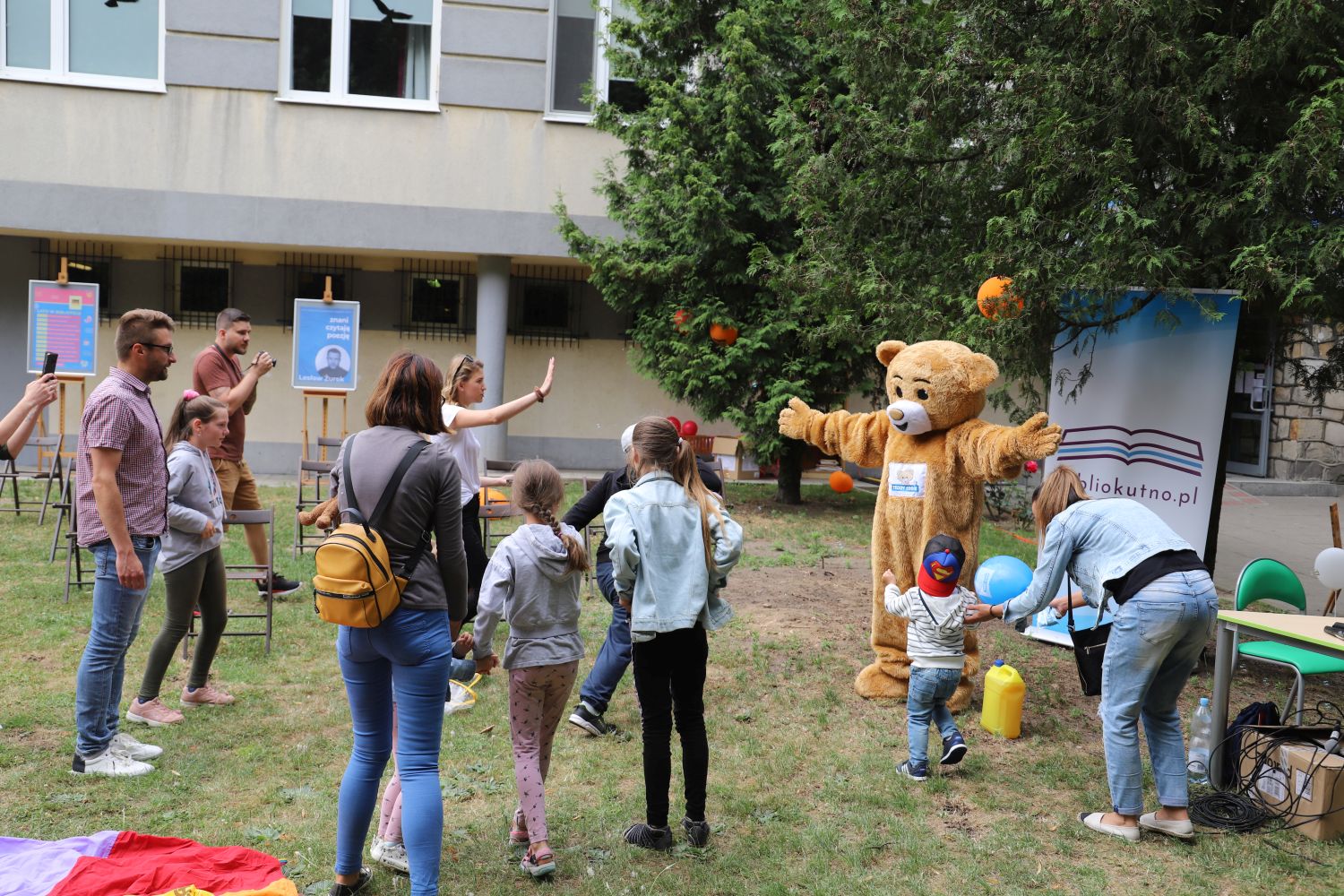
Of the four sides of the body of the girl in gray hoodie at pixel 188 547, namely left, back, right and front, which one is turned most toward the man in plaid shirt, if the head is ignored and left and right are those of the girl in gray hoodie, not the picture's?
right

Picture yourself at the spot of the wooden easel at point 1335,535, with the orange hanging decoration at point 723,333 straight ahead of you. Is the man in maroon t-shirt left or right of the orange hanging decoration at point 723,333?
left

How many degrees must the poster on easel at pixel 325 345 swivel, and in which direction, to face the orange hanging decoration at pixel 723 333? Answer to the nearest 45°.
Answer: approximately 90° to its left

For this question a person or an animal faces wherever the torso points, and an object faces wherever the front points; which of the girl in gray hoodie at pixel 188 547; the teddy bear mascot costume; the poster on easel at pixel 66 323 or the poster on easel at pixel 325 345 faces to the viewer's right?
the girl in gray hoodie

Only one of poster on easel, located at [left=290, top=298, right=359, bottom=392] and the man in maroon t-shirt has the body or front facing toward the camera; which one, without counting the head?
the poster on easel

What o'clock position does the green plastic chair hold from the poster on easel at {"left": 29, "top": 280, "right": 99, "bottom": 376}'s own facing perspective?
The green plastic chair is roughly at 11 o'clock from the poster on easel.

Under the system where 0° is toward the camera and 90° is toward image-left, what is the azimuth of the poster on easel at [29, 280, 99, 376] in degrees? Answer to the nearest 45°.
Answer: approximately 0°

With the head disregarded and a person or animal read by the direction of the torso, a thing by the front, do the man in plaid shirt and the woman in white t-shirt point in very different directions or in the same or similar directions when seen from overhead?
same or similar directions

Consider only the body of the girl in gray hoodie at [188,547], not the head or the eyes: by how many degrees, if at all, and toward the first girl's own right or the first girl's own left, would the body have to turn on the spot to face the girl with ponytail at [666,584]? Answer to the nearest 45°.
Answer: approximately 45° to the first girl's own right

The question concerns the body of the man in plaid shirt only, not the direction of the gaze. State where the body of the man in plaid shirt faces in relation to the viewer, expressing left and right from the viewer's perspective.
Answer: facing to the right of the viewer

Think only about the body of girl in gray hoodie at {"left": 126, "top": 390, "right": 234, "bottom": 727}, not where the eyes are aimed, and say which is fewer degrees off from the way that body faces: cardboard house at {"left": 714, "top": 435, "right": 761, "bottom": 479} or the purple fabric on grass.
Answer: the cardboard house

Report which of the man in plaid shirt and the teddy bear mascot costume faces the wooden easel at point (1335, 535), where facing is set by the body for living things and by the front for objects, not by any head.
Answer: the man in plaid shirt

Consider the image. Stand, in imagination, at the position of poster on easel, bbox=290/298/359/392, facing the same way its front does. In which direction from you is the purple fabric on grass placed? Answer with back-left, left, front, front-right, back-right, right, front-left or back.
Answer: front

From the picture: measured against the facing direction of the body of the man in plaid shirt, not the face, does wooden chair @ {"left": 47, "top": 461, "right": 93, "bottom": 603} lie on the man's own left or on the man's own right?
on the man's own left

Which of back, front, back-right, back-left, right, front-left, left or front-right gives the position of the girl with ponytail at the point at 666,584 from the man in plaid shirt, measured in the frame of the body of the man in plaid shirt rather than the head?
front-right

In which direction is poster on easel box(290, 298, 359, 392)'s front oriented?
toward the camera

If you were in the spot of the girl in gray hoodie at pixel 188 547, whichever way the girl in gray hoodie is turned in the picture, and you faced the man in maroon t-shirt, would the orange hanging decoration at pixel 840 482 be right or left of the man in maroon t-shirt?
right

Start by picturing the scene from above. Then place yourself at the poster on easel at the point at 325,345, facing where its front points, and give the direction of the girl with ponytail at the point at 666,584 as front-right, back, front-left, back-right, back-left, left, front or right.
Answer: front
